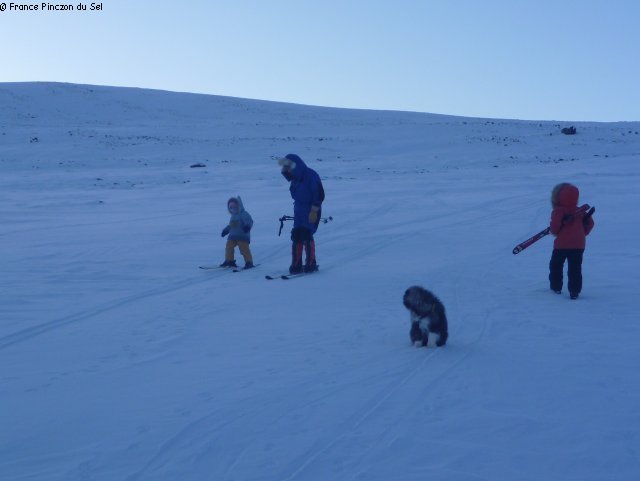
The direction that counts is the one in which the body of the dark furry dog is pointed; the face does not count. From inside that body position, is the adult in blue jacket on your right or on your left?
on your right

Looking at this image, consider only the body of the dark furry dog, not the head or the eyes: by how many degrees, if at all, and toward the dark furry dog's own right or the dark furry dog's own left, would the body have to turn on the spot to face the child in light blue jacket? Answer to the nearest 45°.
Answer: approximately 90° to the dark furry dog's own right

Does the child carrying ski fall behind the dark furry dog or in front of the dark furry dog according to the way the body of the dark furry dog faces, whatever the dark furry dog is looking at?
behind

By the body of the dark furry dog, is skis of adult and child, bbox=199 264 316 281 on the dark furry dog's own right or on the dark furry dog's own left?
on the dark furry dog's own right

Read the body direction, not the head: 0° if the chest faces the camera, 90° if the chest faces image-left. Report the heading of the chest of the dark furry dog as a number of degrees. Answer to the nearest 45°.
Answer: approximately 45°

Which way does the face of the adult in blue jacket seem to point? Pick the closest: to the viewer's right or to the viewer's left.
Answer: to the viewer's left
